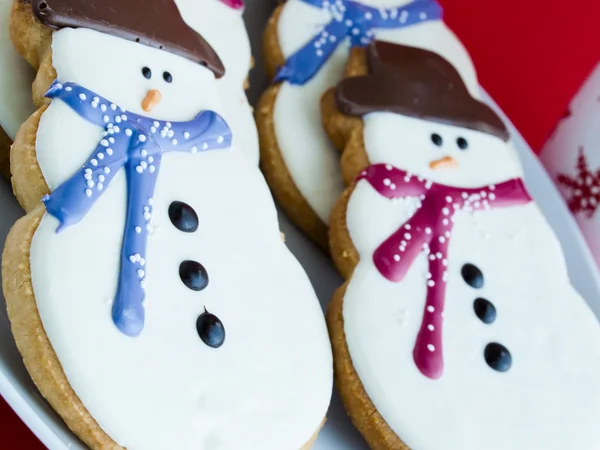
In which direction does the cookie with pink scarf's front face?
toward the camera
